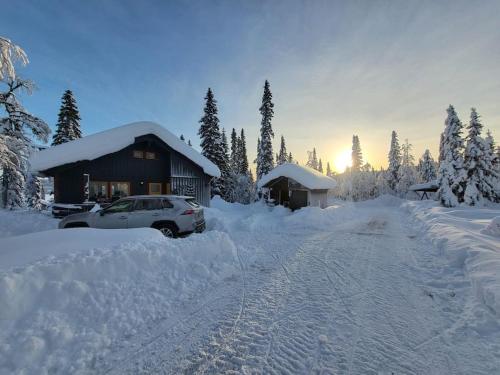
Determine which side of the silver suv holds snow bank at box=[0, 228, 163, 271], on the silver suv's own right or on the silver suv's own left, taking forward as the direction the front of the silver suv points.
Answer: on the silver suv's own left

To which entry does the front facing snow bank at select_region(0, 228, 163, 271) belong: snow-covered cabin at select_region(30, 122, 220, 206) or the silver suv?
the snow-covered cabin

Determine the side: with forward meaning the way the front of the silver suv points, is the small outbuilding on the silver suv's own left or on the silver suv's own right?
on the silver suv's own right

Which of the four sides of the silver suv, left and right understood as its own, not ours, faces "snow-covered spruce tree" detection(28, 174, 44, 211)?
front

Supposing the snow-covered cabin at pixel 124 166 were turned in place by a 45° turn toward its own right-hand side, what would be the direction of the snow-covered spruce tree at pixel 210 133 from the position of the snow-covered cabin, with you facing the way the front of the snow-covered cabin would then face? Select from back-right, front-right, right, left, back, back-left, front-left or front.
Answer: back

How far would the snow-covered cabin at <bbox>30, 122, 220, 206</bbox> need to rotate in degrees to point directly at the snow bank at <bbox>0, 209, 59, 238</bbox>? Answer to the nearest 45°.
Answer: approximately 90° to its right

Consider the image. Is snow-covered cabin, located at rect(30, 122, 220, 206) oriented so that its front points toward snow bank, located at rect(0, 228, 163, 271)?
yes

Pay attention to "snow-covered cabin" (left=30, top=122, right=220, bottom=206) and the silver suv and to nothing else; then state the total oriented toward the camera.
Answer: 1

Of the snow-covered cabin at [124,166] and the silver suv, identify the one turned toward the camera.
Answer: the snow-covered cabin

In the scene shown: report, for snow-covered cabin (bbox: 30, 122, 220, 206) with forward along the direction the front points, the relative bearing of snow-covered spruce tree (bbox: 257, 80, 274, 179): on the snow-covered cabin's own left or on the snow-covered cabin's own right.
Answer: on the snow-covered cabin's own left

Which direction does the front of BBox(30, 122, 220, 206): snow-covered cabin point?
toward the camera

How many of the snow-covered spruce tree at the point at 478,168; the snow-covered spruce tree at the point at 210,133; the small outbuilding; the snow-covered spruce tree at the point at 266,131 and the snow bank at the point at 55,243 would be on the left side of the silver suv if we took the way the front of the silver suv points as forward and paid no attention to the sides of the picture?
1

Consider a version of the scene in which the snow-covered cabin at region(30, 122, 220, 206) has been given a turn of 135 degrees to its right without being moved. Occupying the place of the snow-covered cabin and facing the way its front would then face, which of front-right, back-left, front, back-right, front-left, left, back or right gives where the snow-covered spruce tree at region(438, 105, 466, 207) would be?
back-right
